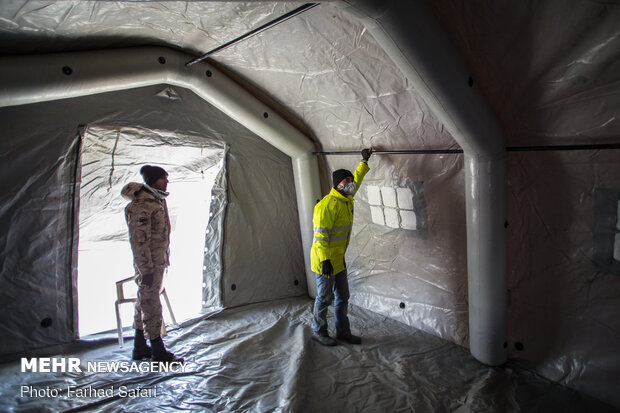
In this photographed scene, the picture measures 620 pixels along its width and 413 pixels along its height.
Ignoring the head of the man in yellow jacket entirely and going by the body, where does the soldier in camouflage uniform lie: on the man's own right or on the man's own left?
on the man's own right

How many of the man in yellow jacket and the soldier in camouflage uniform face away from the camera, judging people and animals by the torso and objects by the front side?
0

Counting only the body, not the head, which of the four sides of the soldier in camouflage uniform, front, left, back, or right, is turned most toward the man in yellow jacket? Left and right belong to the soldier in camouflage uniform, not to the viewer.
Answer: front

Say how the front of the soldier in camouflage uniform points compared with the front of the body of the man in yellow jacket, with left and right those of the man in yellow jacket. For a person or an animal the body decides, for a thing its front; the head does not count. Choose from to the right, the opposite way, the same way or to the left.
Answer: to the left

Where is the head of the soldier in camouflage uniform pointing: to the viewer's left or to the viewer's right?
to the viewer's right

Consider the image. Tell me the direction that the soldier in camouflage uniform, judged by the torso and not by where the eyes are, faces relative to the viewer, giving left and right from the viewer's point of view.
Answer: facing to the right of the viewer
